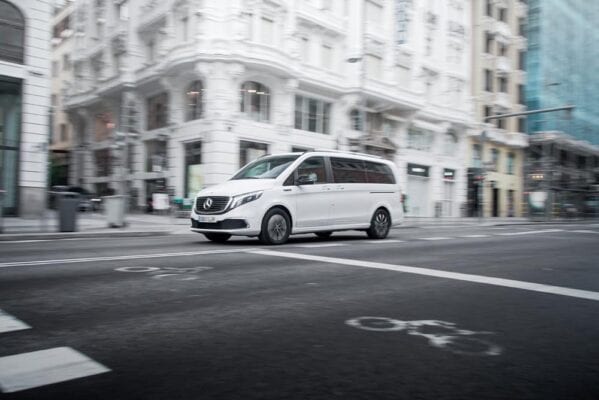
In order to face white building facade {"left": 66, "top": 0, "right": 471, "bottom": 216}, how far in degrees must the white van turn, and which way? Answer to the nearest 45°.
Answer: approximately 135° to its right

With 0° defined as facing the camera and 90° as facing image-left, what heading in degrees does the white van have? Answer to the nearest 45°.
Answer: approximately 45°

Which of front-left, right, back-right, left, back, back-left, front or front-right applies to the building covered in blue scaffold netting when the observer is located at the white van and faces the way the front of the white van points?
back

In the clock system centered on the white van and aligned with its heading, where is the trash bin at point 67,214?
The trash bin is roughly at 2 o'clock from the white van.

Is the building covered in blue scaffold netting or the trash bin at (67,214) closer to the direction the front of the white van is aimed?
the trash bin

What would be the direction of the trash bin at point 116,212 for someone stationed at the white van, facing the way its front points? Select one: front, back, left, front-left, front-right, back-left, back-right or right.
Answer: right
